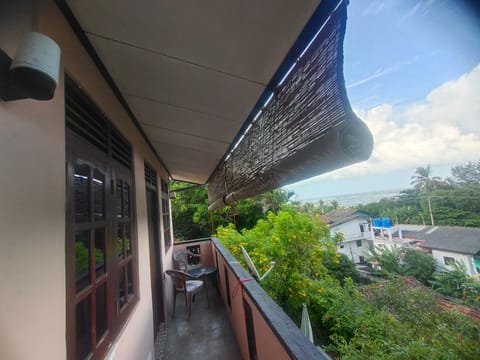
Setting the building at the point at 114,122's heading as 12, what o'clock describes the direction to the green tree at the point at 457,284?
The green tree is roughly at 11 o'clock from the building.

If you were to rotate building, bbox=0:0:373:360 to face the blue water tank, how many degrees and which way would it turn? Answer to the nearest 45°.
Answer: approximately 45° to its left

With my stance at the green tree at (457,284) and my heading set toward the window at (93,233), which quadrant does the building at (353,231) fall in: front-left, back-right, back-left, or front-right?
back-right

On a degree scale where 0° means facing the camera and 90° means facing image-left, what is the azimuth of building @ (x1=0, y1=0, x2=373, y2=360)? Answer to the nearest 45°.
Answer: approximately 270°
